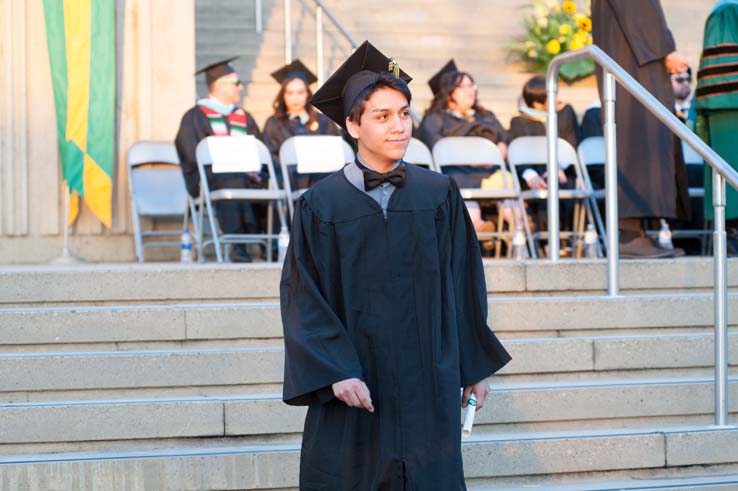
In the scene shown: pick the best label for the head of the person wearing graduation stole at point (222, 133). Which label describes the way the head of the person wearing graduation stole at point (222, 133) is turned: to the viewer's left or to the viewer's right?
to the viewer's right

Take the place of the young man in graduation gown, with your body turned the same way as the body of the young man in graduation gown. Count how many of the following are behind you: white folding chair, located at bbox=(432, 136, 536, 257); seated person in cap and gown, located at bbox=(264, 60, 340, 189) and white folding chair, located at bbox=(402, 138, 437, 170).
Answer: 3

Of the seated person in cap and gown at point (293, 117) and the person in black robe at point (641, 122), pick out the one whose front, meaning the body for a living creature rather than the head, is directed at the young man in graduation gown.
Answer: the seated person in cap and gown

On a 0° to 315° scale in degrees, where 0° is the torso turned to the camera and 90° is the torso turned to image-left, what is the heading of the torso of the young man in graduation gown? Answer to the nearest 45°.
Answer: approximately 0°

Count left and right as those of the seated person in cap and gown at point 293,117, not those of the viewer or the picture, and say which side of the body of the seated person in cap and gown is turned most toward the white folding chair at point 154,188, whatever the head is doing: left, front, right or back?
right

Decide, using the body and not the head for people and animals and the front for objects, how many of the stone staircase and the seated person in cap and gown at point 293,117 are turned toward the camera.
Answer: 2
